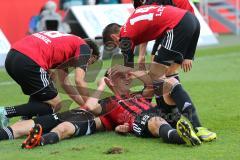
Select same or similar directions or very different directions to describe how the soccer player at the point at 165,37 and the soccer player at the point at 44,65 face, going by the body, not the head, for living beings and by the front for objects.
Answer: very different directions

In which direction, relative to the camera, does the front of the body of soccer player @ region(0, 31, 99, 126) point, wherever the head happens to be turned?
to the viewer's right

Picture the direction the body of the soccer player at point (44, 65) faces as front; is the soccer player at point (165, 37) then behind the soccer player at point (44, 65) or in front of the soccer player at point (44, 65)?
in front

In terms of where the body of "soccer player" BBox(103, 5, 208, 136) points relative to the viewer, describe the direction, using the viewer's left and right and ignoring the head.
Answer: facing to the left of the viewer
